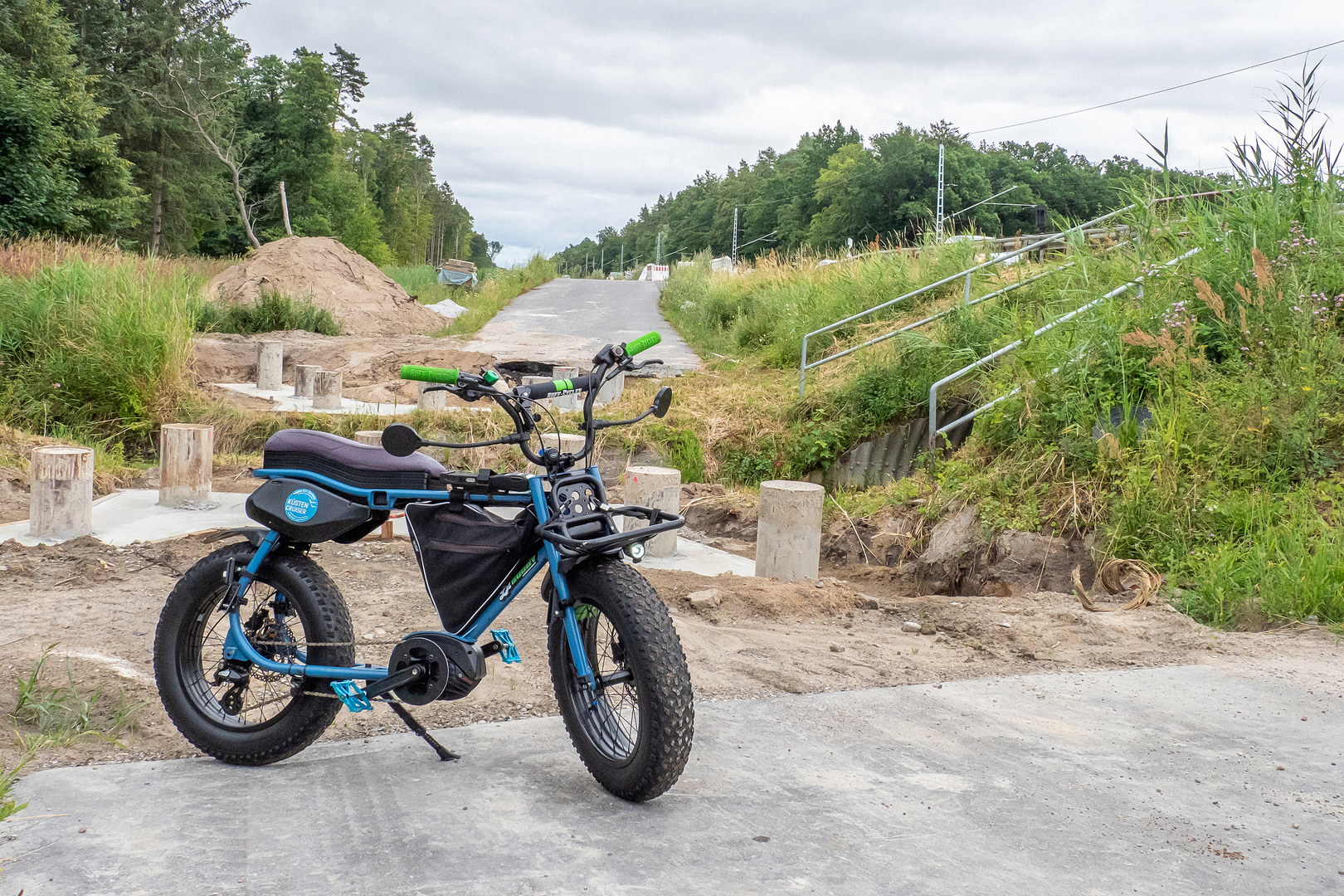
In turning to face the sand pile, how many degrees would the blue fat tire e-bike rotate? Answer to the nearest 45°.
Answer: approximately 135° to its left

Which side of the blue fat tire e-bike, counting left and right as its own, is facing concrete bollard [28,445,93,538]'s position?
back

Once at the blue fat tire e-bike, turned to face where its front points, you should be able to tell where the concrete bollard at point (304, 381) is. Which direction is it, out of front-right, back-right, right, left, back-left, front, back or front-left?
back-left

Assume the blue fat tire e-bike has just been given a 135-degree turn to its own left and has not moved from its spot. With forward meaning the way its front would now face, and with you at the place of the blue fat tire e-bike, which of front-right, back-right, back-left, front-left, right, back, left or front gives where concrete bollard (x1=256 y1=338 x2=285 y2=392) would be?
front

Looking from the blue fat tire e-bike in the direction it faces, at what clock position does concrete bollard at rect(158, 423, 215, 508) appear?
The concrete bollard is roughly at 7 o'clock from the blue fat tire e-bike.

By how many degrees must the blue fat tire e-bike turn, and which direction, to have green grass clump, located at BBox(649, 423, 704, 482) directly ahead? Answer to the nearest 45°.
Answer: approximately 135° to its left

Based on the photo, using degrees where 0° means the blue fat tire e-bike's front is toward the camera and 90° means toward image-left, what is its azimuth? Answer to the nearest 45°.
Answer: approximately 315°

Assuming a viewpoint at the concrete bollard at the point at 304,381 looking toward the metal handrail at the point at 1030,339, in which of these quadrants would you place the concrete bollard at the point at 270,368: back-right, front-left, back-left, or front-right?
back-left

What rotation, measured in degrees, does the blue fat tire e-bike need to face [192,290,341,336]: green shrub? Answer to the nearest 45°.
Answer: approximately 135° to its left

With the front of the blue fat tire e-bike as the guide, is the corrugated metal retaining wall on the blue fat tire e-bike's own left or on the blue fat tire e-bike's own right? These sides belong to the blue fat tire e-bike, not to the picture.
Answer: on the blue fat tire e-bike's own left
